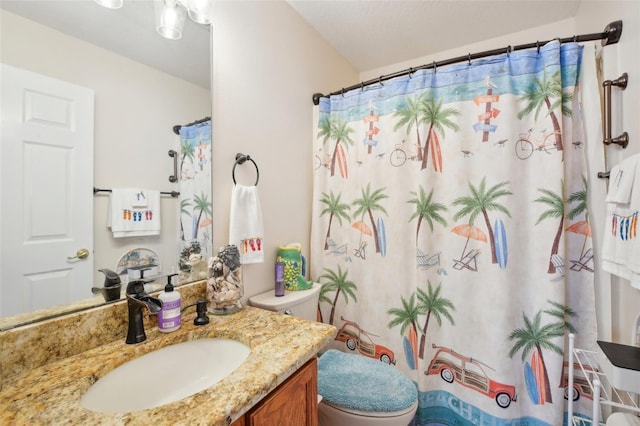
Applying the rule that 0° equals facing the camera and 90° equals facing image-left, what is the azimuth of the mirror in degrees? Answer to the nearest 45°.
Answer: approximately 315°

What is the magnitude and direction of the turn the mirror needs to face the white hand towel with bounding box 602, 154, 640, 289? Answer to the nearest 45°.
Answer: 0° — it already faces it

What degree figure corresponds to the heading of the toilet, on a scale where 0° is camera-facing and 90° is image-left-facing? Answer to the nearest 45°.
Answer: approximately 315°

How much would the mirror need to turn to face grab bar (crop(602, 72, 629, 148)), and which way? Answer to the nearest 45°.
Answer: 0° — it already faces it

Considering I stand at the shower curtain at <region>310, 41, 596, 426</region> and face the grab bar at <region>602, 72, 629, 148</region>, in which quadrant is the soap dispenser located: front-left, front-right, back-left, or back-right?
back-right

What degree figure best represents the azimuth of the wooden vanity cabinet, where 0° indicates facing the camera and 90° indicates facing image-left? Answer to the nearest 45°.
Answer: approximately 315°

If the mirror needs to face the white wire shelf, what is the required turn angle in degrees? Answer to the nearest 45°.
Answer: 0° — it already faces it

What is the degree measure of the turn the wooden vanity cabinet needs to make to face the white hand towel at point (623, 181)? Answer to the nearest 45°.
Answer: approximately 45° to its left

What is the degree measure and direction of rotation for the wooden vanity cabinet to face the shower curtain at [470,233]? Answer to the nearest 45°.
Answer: approximately 90° to its left
